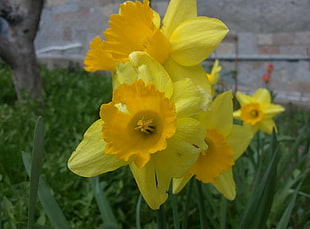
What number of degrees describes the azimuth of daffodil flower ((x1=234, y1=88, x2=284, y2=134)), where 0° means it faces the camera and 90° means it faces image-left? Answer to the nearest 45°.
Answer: approximately 45°

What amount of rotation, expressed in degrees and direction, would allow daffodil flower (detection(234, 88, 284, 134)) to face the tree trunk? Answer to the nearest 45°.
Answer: approximately 90° to its right

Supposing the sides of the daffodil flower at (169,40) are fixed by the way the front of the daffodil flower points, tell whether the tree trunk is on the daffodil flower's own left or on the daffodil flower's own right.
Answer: on the daffodil flower's own right

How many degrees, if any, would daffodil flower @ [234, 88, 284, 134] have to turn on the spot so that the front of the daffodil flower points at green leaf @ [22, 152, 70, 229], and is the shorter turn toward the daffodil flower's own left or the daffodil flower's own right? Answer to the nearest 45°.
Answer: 0° — it already faces it

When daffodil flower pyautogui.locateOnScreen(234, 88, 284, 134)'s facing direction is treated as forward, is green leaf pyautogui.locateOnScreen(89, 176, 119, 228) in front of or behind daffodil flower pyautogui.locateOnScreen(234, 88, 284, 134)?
in front

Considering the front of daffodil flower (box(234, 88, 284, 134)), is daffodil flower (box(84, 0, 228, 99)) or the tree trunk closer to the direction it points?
the daffodil flower

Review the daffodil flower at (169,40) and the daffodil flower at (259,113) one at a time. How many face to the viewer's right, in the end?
0

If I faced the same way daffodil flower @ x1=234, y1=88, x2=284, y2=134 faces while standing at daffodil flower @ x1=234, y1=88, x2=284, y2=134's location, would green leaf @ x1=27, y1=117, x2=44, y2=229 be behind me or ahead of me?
ahead

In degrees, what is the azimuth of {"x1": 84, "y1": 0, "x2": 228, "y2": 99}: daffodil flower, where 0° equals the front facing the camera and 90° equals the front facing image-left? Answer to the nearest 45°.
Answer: approximately 90°

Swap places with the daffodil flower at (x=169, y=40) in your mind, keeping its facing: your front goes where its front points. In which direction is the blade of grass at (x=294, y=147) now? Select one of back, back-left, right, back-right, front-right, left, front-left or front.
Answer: back-right
